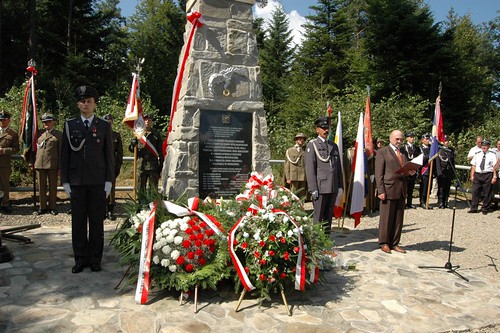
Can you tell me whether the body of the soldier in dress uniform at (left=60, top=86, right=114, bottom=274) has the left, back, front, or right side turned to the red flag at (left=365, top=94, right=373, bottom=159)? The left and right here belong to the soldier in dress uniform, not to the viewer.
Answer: left

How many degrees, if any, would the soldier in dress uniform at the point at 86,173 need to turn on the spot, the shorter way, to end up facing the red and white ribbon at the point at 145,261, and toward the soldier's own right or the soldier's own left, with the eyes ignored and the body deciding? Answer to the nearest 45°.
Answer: approximately 45° to the soldier's own left

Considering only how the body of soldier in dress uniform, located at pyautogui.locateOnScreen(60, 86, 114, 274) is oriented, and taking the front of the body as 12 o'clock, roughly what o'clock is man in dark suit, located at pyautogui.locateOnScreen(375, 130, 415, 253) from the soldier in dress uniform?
The man in dark suit is roughly at 9 o'clock from the soldier in dress uniform.

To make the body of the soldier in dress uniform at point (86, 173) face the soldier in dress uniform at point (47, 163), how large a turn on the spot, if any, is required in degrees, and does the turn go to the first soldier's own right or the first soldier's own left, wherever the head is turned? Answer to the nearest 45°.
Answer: approximately 180°

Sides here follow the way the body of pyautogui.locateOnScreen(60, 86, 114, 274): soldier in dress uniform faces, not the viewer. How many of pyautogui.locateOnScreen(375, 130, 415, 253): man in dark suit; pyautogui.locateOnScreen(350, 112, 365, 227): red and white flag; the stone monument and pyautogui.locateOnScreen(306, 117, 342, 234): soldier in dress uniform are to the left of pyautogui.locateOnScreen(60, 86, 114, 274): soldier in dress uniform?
4

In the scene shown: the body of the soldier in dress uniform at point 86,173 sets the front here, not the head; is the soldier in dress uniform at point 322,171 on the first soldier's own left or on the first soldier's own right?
on the first soldier's own left

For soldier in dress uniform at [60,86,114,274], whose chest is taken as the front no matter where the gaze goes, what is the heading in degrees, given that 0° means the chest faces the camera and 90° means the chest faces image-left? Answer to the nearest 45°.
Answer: approximately 0°

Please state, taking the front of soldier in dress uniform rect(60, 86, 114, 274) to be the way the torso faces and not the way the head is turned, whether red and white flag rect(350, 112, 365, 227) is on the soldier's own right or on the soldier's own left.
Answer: on the soldier's own left

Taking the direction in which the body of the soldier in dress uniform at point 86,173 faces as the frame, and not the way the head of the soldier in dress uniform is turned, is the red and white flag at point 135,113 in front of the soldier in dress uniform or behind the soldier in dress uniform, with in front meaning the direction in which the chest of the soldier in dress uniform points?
behind

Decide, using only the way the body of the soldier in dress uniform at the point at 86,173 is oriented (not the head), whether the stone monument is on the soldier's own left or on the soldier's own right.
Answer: on the soldier's own left
